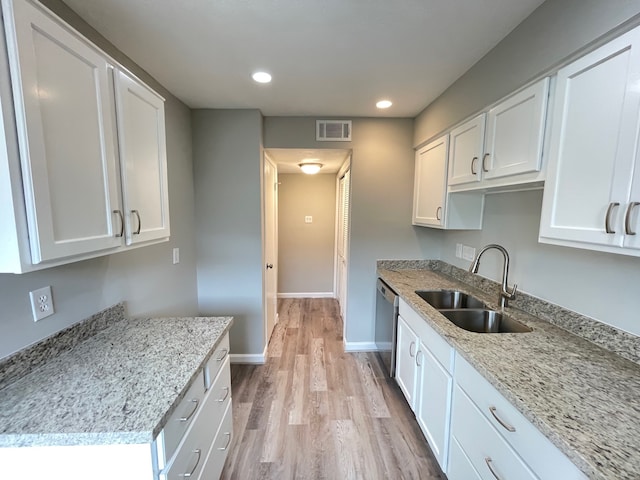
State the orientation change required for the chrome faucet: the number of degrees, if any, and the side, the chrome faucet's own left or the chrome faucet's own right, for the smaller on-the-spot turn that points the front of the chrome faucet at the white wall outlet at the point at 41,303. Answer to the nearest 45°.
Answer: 0° — it already faces it

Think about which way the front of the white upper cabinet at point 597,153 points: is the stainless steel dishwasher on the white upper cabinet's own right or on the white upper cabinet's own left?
on the white upper cabinet's own right

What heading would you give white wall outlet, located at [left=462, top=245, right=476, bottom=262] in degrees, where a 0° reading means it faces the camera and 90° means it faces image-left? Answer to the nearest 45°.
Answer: approximately 45°

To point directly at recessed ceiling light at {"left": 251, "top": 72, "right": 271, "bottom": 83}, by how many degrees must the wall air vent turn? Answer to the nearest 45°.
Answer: approximately 45° to its right

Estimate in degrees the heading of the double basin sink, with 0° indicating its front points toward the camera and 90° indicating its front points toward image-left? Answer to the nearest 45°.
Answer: approximately 45°

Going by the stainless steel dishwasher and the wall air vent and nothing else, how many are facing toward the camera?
1

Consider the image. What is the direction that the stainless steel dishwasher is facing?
to the viewer's left
